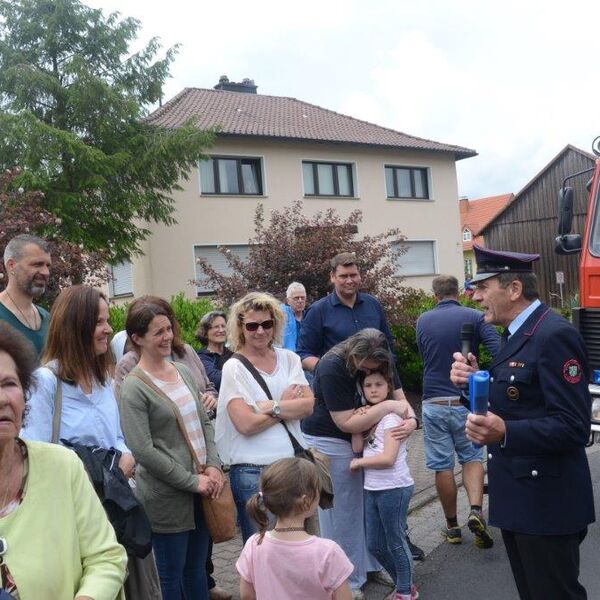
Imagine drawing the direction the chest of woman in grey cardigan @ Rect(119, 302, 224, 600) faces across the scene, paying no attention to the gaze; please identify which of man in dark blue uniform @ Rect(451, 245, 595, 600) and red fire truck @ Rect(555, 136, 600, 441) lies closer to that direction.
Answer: the man in dark blue uniform

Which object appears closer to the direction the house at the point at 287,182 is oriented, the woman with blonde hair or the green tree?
the woman with blonde hair

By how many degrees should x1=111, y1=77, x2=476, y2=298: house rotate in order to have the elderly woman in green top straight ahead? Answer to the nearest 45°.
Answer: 0° — it already faces them

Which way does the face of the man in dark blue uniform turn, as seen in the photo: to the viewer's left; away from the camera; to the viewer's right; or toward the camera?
to the viewer's left

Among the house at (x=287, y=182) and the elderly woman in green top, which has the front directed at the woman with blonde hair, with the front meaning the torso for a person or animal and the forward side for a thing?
the house

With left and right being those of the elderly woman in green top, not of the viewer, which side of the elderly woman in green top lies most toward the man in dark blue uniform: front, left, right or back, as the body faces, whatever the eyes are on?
left

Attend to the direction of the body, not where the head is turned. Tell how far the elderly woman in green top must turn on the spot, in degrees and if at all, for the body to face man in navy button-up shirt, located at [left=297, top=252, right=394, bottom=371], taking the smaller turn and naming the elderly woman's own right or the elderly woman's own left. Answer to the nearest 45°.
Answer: approximately 135° to the elderly woman's own left

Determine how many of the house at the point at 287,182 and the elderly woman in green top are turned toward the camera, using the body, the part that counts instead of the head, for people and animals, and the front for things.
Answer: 2

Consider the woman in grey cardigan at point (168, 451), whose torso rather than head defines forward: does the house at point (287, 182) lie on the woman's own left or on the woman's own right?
on the woman's own left

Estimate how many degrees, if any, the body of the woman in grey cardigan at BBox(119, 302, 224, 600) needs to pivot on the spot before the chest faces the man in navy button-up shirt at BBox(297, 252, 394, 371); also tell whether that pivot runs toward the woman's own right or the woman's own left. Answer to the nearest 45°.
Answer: approximately 90° to the woman's own left

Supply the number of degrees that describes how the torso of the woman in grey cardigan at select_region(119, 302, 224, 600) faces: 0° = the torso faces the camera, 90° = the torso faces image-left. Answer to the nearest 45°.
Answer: approximately 315°
